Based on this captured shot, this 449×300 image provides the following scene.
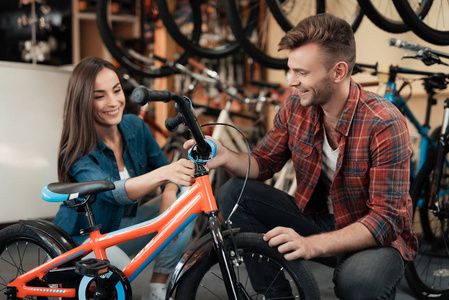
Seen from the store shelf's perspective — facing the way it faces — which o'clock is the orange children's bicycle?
The orange children's bicycle is roughly at 12 o'clock from the store shelf.

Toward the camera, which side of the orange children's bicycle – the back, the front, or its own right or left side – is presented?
right

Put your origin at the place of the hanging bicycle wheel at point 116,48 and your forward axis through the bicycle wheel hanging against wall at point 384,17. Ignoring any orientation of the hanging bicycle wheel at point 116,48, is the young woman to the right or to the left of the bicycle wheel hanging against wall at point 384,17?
right

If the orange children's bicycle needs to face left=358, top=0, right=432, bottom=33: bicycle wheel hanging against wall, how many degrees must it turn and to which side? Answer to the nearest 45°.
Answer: approximately 45° to its left

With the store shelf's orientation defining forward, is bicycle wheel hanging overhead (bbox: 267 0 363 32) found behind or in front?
in front

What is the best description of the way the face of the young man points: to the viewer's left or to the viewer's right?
to the viewer's left

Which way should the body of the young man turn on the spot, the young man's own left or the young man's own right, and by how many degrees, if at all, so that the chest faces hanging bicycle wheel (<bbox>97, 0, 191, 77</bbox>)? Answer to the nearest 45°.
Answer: approximately 90° to the young man's own right

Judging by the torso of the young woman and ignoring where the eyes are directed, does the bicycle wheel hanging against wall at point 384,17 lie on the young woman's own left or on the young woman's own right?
on the young woman's own left

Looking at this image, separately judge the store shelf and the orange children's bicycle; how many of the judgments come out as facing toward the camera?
1

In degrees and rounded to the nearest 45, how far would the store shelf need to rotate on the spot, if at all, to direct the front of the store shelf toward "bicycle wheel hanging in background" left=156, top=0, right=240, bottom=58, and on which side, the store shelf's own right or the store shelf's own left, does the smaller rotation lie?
approximately 45° to the store shelf's own left

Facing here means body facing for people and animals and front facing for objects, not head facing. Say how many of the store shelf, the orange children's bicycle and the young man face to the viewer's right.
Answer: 1

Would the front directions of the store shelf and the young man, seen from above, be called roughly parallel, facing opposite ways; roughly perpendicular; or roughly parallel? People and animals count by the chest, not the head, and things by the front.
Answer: roughly perpendicular

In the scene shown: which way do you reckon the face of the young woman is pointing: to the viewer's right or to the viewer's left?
to the viewer's right
